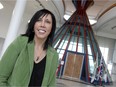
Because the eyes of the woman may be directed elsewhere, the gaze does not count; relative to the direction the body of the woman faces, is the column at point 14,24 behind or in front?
behind

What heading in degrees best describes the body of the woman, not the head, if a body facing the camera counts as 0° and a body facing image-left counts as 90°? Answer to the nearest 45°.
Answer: approximately 315°
